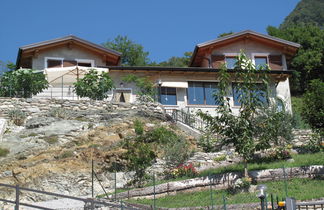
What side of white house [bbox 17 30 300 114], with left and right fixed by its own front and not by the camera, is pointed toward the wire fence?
front

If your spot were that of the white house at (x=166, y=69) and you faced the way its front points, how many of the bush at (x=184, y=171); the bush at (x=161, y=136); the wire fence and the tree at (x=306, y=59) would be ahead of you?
3

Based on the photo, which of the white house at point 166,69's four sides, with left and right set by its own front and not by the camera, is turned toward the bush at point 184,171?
front

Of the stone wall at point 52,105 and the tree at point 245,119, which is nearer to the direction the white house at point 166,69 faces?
the tree

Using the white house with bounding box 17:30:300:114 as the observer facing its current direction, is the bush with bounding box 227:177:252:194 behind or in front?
in front

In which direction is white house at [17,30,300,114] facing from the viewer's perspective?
toward the camera

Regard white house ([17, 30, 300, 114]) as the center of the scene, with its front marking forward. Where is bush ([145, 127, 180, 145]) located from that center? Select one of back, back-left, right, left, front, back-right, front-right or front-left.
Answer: front

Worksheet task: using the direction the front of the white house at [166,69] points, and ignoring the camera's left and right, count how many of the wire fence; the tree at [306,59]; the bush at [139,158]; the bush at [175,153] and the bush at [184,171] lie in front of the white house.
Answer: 4

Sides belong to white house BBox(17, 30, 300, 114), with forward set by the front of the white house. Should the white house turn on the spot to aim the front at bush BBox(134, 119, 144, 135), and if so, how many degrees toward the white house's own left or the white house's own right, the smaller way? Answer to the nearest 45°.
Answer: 0° — it already faces it

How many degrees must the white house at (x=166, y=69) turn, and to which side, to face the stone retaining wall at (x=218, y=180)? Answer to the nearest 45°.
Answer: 0° — it already faces it

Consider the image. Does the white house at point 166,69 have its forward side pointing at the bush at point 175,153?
yes
